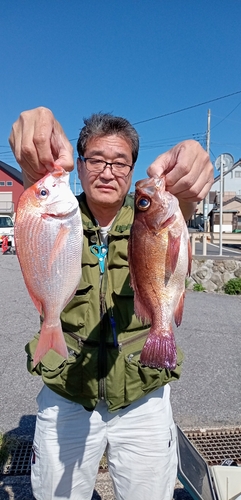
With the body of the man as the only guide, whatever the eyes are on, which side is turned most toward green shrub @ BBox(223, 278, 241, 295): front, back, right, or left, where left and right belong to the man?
back

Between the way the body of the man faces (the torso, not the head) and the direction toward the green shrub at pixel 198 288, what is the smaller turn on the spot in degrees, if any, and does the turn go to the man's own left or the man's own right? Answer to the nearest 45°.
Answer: approximately 180°

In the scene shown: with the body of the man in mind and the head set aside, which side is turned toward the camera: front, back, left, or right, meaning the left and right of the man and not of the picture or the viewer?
front

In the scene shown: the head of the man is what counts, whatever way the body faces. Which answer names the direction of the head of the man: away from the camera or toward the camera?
toward the camera
